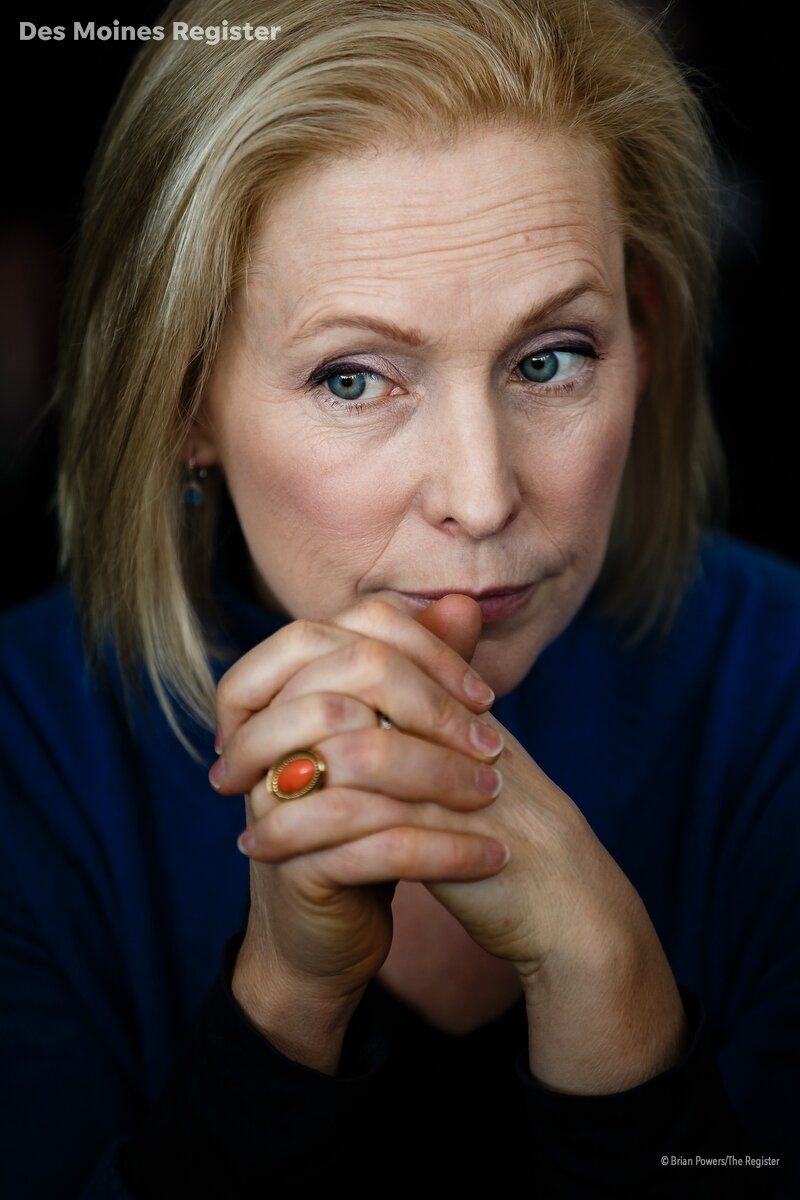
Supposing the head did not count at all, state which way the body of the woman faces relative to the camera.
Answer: toward the camera
